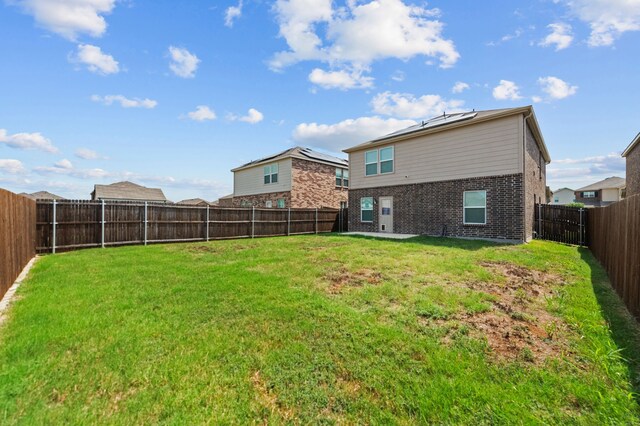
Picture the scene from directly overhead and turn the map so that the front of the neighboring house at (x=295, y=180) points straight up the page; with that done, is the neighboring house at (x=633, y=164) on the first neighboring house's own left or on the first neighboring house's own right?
on the first neighboring house's own right

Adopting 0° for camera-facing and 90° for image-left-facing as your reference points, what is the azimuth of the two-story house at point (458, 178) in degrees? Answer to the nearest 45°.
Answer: approximately 225°

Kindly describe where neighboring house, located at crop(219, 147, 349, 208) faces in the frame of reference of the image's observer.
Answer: facing away from the viewer and to the right of the viewer

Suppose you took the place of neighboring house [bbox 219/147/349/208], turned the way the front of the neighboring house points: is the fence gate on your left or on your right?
on your right
